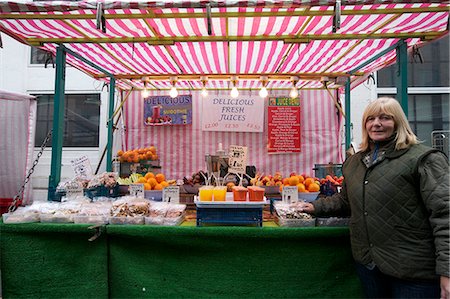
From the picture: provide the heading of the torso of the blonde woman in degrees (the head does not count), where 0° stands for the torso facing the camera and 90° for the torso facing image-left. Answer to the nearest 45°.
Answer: approximately 45°

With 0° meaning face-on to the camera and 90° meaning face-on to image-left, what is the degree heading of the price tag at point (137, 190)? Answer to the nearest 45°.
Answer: approximately 0°

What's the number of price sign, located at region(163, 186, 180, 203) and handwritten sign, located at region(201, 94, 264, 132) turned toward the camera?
2

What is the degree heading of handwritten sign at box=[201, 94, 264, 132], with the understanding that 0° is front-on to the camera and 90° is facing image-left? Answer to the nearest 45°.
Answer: approximately 0°

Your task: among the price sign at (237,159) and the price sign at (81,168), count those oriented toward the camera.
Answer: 2

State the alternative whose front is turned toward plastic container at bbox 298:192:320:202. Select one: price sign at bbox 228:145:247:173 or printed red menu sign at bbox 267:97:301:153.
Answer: the printed red menu sign
